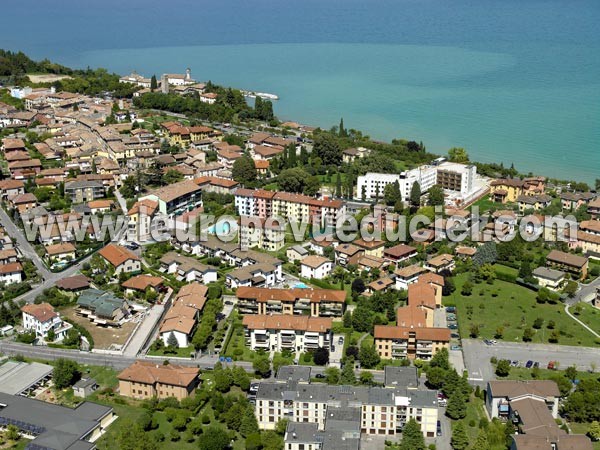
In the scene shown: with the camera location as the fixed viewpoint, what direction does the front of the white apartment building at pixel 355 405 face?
facing the viewer

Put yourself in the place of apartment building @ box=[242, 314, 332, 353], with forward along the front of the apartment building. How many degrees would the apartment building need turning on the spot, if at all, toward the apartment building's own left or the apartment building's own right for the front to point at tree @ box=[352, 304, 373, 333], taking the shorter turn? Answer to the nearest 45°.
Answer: approximately 90° to the apartment building's own left

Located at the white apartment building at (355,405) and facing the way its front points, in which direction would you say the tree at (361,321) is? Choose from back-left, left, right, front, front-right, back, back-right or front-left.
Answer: back

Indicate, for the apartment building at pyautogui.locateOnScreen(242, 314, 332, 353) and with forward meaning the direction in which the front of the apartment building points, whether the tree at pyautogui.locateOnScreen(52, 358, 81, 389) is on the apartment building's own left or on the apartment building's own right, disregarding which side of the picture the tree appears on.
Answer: on the apartment building's own right

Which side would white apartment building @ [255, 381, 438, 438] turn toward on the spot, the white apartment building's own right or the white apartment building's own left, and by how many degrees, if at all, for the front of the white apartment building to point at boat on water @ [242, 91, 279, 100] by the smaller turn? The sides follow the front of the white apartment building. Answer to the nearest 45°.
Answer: approximately 180°

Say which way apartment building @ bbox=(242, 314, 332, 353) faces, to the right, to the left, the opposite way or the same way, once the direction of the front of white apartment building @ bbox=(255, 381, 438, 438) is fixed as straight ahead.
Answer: the same way

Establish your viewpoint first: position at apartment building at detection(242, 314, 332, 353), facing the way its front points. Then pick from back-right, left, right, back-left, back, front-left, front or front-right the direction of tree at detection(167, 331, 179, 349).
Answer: right

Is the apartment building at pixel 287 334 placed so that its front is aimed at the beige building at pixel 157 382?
no

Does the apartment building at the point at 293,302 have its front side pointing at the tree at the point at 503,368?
no

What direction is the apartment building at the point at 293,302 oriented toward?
toward the camera

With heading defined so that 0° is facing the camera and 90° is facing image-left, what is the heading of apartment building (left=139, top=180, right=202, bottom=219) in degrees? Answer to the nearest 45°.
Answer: approximately 315°

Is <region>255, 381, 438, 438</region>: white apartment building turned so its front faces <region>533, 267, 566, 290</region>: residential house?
no

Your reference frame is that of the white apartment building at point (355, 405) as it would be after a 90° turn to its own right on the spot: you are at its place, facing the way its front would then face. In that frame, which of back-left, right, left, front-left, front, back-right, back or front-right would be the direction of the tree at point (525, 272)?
back-right

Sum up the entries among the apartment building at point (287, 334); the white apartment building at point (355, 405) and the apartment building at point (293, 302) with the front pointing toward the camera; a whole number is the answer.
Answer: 3

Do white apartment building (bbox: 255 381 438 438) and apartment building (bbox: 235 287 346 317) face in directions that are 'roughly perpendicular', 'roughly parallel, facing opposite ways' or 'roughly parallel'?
roughly parallel

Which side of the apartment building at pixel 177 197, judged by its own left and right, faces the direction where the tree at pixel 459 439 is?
front

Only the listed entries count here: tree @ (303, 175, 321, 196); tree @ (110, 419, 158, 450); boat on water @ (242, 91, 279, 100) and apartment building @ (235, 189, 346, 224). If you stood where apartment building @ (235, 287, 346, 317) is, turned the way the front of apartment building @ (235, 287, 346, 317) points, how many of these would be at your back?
3

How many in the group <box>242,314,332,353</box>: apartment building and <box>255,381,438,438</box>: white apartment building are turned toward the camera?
2

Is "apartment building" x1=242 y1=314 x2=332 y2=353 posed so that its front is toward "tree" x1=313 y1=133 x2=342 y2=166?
no

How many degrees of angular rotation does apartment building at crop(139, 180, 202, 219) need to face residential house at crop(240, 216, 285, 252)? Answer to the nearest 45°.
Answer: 0° — it already faces it
